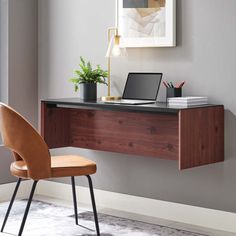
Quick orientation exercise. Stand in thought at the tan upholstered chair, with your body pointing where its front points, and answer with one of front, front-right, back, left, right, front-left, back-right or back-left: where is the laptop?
front

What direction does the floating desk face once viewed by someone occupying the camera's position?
facing the viewer and to the left of the viewer

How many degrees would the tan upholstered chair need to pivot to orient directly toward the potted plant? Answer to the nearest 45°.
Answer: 0° — it already faces it

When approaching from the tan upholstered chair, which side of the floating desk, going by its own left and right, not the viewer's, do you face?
front

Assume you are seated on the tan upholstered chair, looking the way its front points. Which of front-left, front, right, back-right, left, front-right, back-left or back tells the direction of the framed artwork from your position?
front

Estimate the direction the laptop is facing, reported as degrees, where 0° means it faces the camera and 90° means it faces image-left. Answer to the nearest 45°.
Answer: approximately 45°

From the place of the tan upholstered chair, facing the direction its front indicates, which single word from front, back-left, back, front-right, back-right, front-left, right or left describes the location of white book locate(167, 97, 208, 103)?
front-right

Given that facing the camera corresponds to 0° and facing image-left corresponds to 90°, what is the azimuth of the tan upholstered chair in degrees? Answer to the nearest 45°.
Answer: approximately 225°
